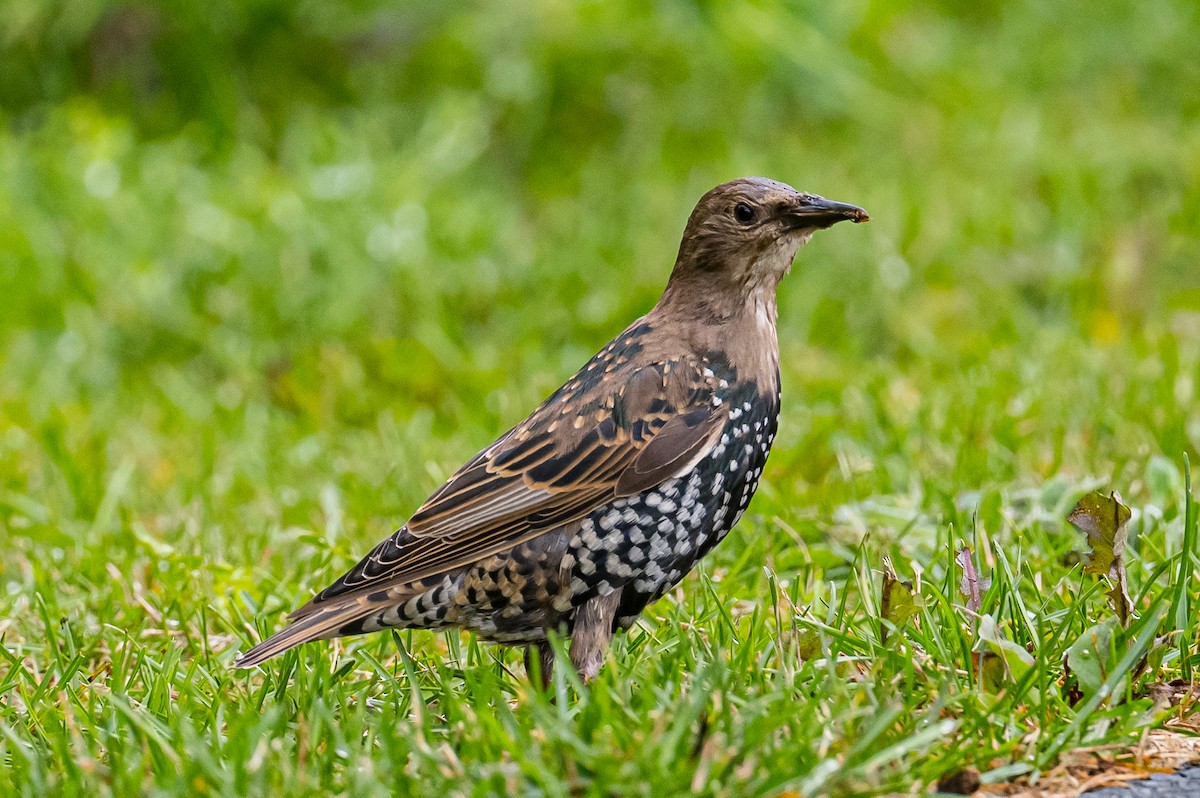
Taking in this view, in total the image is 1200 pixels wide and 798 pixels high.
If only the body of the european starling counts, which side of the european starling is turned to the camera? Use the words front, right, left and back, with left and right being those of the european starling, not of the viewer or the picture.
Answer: right

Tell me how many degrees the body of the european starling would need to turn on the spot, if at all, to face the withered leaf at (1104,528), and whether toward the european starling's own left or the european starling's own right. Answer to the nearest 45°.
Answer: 0° — it already faces it
